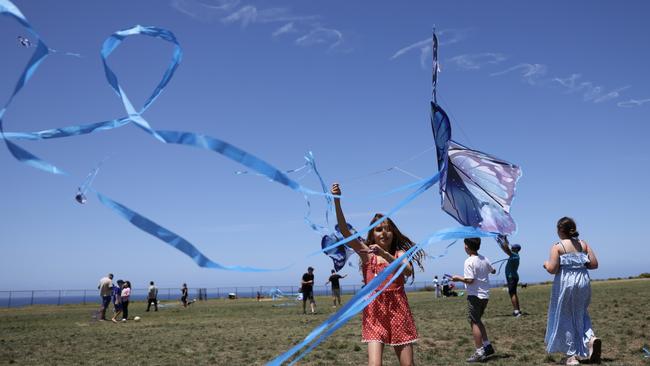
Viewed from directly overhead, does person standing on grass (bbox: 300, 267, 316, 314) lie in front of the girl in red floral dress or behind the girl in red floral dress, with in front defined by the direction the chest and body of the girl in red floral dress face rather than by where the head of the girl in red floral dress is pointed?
behind

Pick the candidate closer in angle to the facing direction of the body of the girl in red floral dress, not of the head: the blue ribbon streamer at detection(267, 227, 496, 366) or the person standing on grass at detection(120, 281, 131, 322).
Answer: the blue ribbon streamer

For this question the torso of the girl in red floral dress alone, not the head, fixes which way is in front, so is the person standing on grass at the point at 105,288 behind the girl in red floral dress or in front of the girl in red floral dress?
behind

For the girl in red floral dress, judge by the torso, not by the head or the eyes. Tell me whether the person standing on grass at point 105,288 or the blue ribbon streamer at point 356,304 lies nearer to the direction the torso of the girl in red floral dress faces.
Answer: the blue ribbon streamer

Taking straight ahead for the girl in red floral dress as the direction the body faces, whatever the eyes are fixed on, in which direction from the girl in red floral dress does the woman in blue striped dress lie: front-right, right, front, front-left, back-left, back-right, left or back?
back-left

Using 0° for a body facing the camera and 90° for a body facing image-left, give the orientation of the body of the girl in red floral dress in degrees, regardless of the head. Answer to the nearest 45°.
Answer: approximately 0°

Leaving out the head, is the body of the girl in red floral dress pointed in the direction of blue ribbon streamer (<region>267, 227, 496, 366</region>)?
yes

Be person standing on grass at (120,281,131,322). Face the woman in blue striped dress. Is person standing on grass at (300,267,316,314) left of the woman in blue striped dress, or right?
left

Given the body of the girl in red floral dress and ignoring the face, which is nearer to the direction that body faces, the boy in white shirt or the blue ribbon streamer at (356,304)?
the blue ribbon streamer

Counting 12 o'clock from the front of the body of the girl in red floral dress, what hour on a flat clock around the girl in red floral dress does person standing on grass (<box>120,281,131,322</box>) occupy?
The person standing on grass is roughly at 5 o'clock from the girl in red floral dress.

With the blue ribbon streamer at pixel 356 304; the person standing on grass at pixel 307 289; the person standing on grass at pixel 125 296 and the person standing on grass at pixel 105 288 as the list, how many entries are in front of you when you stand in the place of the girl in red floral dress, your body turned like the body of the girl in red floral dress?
1
